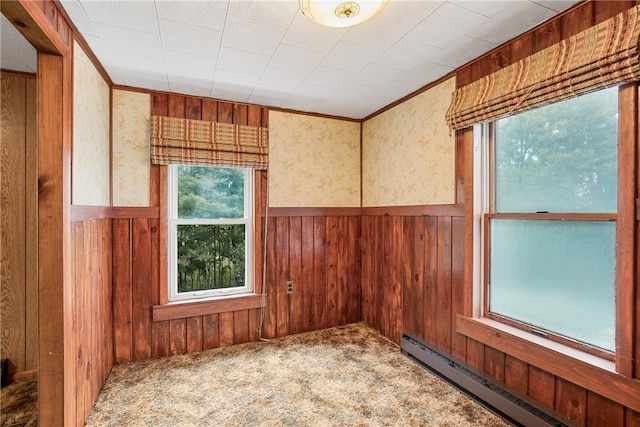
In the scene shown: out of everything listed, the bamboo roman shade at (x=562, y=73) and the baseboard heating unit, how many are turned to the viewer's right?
0

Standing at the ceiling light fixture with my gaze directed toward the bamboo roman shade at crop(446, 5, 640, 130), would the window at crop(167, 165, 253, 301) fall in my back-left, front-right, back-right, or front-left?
back-left

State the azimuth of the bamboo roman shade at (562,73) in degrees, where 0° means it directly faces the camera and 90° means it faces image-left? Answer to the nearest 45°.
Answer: approximately 45°

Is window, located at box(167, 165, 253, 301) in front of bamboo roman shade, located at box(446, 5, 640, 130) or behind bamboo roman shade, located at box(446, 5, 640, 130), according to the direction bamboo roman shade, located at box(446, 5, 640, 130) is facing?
in front

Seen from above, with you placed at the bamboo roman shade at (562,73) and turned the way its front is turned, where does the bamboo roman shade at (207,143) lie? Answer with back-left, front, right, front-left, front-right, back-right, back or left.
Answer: front-right

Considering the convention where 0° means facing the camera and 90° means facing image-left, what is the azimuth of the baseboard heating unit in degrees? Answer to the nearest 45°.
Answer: approximately 45°
